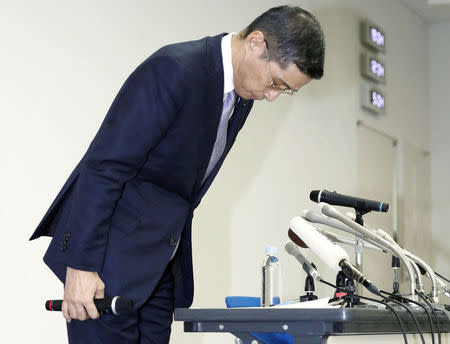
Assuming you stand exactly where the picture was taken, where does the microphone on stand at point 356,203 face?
facing to the left of the viewer

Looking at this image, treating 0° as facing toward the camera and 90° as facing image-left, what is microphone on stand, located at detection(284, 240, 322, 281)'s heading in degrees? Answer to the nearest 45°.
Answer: approximately 90°

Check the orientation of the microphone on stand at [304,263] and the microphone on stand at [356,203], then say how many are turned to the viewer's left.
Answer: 2

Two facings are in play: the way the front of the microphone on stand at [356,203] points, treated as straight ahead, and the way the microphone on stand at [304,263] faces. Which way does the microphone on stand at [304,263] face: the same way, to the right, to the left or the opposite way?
the same way
